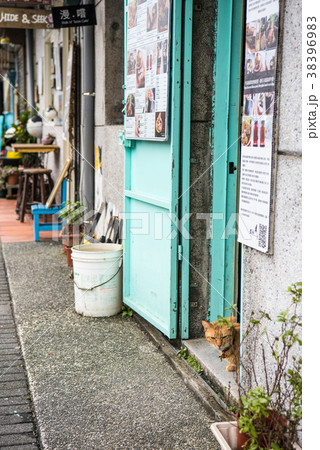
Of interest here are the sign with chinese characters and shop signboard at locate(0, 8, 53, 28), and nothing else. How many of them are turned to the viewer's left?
0

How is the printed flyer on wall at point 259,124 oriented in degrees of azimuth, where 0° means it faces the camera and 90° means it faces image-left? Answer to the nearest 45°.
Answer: approximately 45°

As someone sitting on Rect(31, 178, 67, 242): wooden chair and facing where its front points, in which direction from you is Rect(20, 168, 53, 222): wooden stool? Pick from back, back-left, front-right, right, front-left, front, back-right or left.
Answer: right

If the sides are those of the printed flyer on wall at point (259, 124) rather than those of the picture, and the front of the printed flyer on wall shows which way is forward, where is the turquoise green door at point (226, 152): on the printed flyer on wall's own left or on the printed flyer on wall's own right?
on the printed flyer on wall's own right
